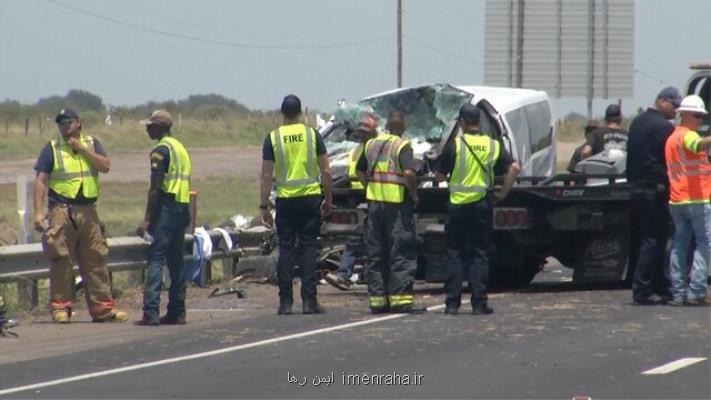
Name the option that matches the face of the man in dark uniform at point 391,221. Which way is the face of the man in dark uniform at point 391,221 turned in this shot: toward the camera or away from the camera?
away from the camera

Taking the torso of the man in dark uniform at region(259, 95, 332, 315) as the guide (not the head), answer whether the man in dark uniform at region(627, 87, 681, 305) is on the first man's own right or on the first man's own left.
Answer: on the first man's own right

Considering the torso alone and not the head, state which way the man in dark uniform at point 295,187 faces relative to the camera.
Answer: away from the camera

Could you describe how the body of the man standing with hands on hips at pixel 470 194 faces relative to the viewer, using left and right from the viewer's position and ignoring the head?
facing away from the viewer

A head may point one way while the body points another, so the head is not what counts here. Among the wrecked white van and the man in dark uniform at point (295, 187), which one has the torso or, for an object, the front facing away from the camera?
the man in dark uniform
